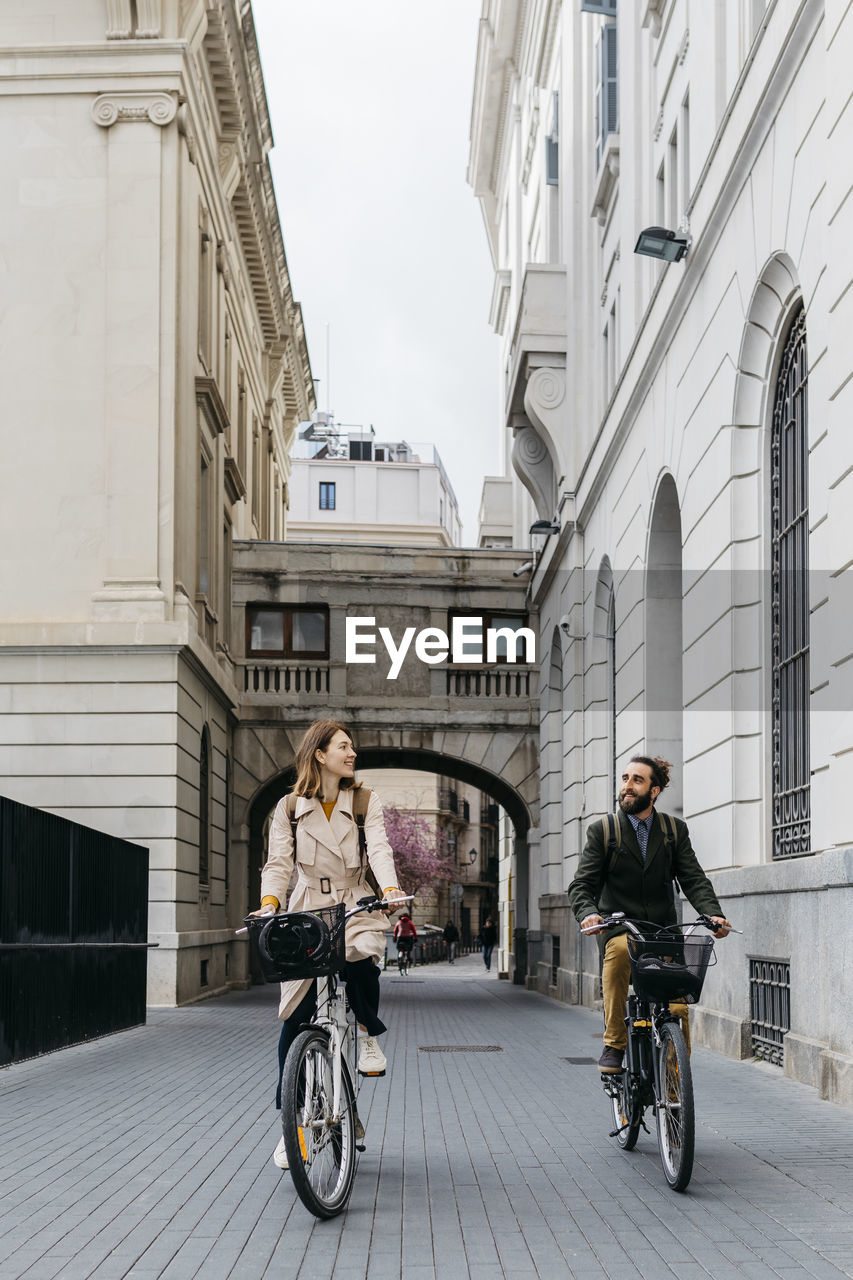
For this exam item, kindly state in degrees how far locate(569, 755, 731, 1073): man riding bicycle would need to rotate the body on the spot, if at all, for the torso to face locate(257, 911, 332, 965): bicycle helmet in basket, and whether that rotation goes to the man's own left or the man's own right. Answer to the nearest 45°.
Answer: approximately 45° to the man's own right

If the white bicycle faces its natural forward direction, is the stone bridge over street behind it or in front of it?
behind

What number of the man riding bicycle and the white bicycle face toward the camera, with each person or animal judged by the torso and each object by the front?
2

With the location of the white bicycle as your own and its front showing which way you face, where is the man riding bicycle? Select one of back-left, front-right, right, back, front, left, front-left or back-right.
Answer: back-left

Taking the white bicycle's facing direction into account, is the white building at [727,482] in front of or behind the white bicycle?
behind

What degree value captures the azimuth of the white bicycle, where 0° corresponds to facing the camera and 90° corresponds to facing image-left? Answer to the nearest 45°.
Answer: approximately 0°

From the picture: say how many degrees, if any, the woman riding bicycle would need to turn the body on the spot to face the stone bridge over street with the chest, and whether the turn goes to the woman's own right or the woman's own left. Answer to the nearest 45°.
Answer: approximately 180°
